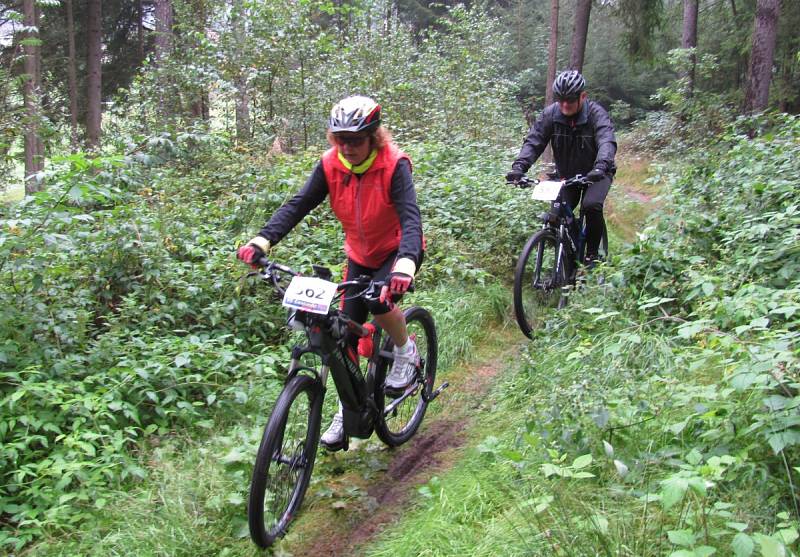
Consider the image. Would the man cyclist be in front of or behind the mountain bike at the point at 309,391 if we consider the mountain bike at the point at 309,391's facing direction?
behind

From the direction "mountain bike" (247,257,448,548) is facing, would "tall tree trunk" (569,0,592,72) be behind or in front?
behind

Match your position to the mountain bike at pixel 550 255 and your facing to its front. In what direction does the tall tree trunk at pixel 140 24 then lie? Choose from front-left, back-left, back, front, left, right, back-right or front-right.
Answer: right

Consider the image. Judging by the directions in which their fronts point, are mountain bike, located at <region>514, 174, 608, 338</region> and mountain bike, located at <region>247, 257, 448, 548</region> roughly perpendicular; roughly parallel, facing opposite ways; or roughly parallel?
roughly parallel

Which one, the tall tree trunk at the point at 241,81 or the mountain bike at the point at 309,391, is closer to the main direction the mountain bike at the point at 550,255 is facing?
the mountain bike

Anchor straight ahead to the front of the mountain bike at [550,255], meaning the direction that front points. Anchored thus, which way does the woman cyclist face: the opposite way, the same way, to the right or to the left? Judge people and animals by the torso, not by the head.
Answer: the same way

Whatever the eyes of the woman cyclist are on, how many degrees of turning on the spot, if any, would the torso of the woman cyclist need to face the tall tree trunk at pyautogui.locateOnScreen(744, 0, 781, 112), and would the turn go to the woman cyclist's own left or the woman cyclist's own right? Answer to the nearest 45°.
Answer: approximately 180°

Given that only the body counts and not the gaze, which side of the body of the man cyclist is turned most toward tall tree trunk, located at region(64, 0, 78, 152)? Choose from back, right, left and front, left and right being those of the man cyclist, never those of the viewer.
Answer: right

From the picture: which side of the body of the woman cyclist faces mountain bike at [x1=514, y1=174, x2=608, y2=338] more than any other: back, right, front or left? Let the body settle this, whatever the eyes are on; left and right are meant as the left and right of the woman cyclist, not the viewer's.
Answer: back

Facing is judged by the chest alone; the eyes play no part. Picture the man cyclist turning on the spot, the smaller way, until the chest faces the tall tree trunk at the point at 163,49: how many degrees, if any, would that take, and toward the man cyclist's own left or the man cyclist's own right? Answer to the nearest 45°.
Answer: approximately 90° to the man cyclist's own right

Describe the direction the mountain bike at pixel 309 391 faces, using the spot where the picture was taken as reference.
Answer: facing the viewer and to the left of the viewer

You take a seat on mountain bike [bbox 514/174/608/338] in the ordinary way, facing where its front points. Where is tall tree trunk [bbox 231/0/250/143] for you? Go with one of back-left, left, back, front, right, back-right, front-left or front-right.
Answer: right

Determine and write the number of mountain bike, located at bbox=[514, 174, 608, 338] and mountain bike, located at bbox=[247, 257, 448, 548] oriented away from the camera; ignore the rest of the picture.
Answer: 0

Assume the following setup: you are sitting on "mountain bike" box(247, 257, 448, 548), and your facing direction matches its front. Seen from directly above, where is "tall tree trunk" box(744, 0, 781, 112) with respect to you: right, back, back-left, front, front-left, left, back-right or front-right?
back

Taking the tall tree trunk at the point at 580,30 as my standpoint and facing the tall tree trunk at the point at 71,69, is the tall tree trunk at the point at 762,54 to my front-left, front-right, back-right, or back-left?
back-left
